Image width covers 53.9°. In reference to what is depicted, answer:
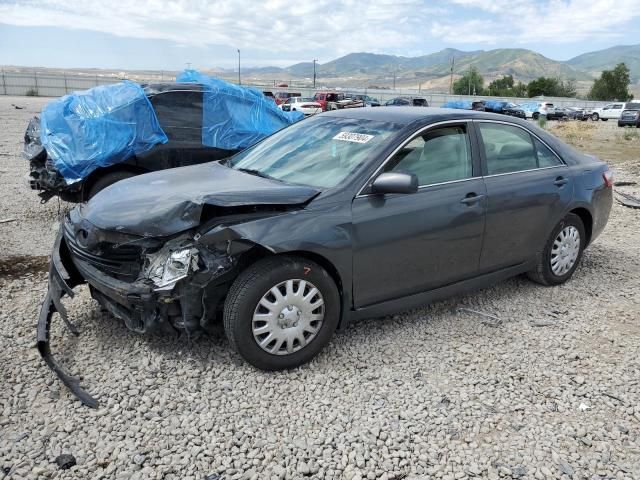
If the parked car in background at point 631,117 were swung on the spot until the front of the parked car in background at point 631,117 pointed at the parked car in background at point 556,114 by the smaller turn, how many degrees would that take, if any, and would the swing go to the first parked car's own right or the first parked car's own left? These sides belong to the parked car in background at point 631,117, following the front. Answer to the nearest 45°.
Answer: approximately 90° to the first parked car's own right

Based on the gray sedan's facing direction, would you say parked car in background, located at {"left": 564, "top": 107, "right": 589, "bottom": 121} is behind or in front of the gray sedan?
behind

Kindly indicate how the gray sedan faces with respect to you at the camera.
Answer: facing the viewer and to the left of the viewer

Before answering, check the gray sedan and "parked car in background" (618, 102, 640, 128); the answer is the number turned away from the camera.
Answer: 0

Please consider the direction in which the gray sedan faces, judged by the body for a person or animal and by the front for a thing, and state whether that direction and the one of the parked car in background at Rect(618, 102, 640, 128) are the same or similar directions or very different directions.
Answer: same or similar directions

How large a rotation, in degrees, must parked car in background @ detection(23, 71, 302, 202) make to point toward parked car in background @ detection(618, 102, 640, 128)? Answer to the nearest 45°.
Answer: approximately 180°

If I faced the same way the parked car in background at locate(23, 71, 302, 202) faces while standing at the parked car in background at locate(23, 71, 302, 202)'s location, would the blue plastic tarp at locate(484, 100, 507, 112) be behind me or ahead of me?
behind

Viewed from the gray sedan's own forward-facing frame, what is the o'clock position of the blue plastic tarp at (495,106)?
The blue plastic tarp is roughly at 5 o'clock from the gray sedan.

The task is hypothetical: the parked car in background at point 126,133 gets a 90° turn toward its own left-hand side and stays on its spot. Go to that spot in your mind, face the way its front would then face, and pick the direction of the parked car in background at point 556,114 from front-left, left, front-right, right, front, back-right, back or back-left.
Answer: left

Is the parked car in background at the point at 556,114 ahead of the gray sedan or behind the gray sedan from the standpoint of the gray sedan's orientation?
behind

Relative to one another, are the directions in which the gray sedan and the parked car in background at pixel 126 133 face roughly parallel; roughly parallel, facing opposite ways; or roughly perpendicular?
roughly parallel

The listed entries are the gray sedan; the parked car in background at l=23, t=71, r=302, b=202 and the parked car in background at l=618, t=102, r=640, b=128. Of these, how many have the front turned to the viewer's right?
0

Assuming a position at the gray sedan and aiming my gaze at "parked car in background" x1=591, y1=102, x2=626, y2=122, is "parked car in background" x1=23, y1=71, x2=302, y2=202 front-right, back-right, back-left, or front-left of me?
front-left

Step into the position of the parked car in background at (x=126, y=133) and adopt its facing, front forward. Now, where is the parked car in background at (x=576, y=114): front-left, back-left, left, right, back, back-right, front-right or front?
back

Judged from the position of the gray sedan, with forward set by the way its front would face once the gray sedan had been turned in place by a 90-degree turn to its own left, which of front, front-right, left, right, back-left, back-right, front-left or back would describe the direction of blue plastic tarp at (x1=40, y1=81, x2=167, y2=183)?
back

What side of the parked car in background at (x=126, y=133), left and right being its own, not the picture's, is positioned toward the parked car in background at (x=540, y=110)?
back
